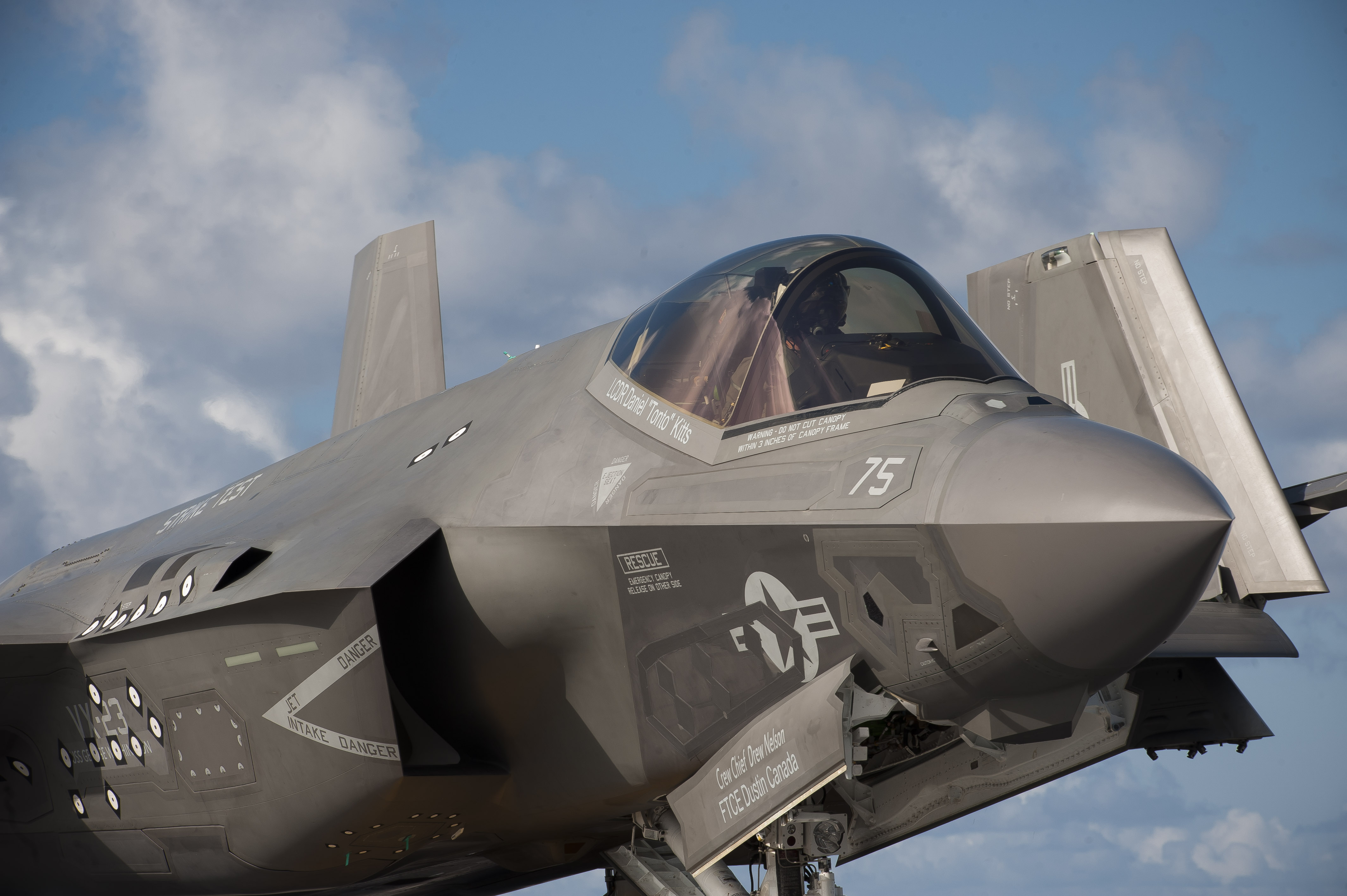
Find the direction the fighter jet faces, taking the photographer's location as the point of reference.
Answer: facing the viewer and to the right of the viewer
